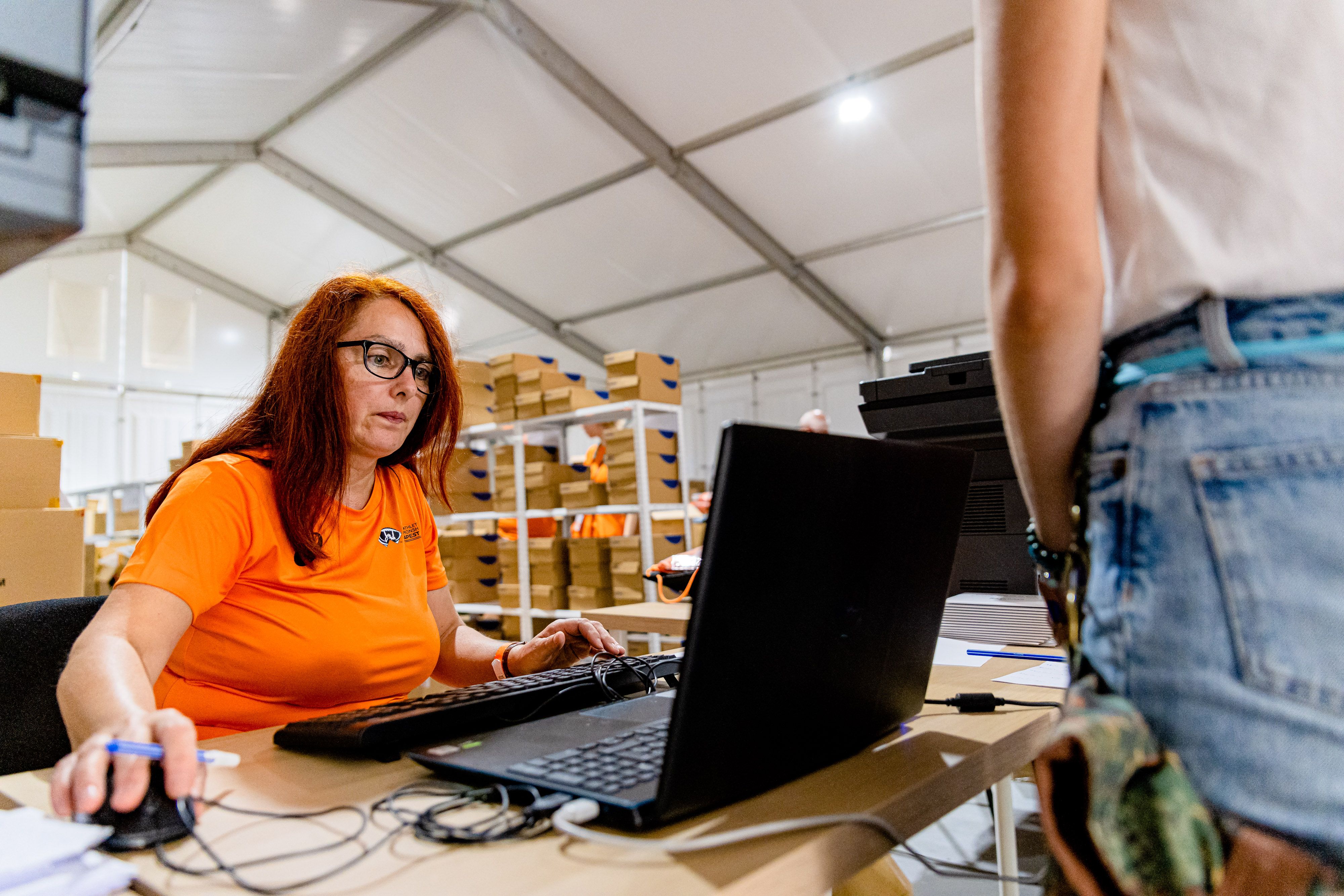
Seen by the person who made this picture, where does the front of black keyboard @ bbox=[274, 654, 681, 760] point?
facing away from the viewer and to the left of the viewer

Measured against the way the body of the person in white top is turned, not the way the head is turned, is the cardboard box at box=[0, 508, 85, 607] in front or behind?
in front

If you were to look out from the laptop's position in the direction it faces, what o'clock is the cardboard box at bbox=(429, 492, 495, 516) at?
The cardboard box is roughly at 1 o'clock from the laptop.

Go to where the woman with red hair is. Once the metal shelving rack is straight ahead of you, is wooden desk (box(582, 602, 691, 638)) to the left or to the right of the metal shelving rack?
right

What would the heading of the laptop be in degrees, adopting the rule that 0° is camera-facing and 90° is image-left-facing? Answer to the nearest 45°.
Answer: approximately 135°

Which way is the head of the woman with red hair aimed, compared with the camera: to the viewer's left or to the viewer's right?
to the viewer's right

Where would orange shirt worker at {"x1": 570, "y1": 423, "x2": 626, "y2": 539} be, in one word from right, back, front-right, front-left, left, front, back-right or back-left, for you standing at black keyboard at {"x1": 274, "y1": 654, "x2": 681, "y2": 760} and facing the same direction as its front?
front-right

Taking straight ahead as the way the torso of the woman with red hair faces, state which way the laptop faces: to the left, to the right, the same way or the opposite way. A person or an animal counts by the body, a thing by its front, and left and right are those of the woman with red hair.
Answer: the opposite way

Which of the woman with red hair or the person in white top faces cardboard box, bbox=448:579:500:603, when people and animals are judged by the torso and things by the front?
the person in white top

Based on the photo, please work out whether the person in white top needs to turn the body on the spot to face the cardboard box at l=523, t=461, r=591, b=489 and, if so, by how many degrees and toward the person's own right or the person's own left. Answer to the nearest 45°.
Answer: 0° — they already face it

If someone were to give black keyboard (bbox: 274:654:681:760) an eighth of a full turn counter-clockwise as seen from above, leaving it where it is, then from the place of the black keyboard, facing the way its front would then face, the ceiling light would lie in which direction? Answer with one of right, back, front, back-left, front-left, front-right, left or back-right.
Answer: back-right

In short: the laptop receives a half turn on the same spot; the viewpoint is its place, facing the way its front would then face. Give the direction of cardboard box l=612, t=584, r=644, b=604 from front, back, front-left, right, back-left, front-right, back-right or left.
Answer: back-left

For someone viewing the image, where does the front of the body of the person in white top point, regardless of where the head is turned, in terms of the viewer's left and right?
facing away from the viewer and to the left of the viewer

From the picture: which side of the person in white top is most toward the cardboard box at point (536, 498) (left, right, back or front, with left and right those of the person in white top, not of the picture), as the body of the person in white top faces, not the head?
front
